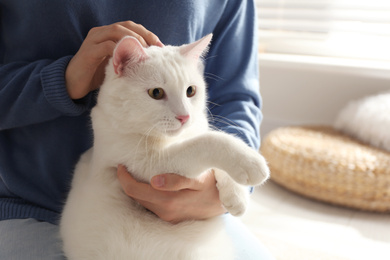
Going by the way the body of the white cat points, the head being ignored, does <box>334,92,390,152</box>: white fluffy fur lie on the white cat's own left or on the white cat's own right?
on the white cat's own left

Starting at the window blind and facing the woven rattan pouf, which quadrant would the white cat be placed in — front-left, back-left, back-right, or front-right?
front-right

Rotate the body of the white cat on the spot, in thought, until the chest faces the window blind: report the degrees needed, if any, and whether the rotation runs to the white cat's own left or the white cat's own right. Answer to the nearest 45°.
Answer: approximately 90° to the white cat's own left

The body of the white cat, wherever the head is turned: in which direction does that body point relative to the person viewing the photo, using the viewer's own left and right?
facing the viewer and to the right of the viewer

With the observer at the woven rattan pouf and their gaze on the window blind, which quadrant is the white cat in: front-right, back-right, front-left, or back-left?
back-left

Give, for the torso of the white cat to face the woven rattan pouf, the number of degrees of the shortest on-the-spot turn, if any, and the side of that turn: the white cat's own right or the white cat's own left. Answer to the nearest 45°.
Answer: approximately 90° to the white cat's own left
